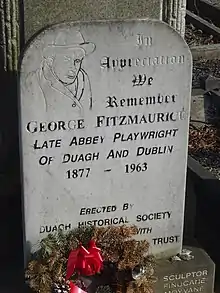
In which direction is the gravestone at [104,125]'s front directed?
toward the camera
